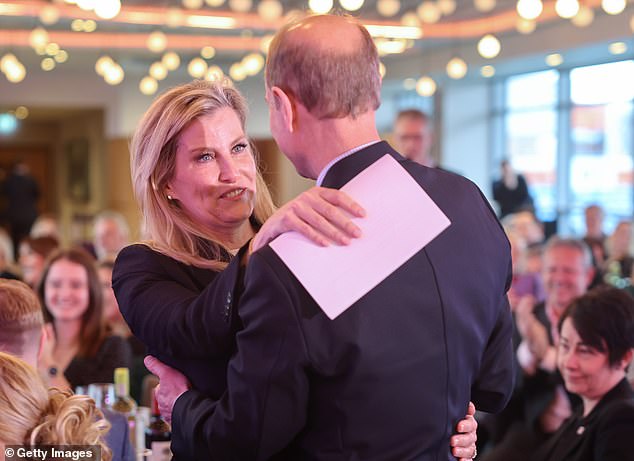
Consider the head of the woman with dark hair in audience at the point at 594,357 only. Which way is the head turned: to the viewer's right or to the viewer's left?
to the viewer's left

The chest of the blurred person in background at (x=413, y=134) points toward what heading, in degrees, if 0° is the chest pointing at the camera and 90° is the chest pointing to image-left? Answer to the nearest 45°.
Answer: approximately 0°

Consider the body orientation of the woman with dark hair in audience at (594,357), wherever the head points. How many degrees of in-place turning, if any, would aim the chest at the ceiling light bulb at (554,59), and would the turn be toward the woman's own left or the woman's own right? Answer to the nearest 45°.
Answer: approximately 135° to the woman's own right

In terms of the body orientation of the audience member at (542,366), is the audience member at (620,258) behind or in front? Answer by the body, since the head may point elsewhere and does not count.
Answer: behind

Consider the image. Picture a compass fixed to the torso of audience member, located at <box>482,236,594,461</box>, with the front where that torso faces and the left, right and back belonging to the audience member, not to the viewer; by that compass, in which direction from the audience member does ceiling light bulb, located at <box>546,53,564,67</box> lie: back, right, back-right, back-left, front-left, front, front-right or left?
back-right

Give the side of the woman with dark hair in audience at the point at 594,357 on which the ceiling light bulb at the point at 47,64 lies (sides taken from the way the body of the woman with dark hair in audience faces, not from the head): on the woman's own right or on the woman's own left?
on the woman's own right

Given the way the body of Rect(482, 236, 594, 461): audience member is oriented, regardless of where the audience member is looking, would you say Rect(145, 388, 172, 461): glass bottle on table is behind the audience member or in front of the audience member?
in front

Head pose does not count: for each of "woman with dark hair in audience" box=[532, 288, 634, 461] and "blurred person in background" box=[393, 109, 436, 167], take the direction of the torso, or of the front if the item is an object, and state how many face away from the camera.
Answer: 0

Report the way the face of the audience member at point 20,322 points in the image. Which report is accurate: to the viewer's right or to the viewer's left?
to the viewer's right

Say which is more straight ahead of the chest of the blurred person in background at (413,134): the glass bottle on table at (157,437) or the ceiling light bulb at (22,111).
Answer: the glass bottle on table

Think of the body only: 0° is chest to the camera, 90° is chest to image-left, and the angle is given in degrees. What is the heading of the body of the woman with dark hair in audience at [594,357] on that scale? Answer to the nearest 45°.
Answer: approximately 45°

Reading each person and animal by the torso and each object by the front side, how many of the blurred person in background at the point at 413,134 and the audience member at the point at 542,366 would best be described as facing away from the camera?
0

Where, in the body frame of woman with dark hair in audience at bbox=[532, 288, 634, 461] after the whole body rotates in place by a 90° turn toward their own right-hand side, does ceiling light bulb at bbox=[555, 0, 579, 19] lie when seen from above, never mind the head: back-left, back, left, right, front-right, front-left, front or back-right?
front-right

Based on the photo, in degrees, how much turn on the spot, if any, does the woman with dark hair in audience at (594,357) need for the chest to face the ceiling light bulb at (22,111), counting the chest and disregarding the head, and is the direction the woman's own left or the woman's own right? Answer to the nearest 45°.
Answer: approximately 90° to the woman's own right

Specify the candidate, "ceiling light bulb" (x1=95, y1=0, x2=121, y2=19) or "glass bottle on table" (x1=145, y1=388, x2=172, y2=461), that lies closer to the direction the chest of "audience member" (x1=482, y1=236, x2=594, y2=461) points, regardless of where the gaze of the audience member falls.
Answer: the glass bottle on table
